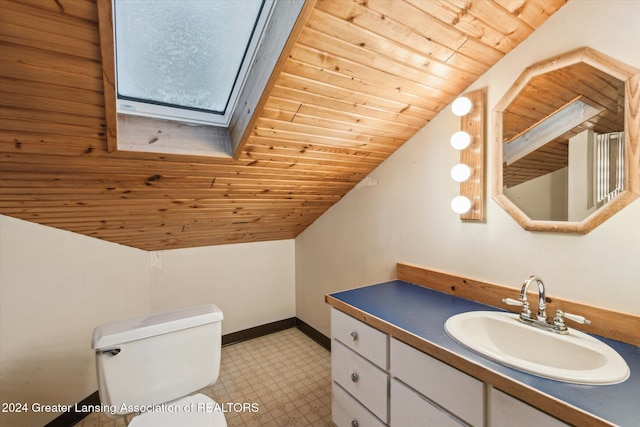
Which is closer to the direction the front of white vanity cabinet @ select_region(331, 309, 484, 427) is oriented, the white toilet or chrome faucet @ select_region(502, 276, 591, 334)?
the white toilet

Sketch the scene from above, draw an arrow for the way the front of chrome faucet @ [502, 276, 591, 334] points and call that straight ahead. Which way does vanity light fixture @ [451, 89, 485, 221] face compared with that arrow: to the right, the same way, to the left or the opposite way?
the same way

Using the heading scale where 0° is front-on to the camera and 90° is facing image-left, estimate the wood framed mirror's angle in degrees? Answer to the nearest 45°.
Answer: approximately 45°

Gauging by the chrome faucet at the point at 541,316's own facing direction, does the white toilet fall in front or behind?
in front

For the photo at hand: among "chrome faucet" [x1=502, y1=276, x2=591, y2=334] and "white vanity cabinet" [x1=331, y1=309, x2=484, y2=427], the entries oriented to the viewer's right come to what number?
0

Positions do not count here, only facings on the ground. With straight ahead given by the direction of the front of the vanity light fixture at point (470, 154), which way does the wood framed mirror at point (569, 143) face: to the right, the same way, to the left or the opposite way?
the same way

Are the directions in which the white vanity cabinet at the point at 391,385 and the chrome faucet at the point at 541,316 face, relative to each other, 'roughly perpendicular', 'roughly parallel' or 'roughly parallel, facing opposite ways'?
roughly parallel

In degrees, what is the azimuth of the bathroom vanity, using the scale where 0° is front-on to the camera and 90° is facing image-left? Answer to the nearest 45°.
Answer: approximately 45°

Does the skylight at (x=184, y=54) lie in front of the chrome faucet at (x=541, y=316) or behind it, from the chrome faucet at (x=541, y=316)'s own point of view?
in front
